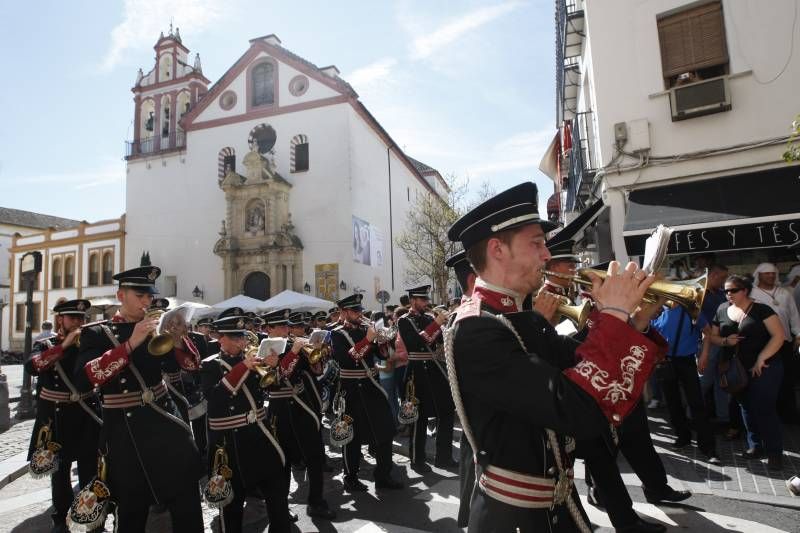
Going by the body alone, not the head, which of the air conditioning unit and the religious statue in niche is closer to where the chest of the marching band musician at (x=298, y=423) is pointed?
the air conditioning unit

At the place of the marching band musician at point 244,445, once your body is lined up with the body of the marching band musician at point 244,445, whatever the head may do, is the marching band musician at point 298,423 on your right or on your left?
on your left

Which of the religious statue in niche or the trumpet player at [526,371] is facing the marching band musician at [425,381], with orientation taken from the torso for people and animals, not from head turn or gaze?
the religious statue in niche

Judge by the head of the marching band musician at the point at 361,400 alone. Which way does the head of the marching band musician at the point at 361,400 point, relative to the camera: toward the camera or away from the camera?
toward the camera

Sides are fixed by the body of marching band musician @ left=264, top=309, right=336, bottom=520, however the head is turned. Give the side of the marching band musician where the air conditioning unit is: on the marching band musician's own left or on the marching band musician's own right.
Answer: on the marching band musician's own left

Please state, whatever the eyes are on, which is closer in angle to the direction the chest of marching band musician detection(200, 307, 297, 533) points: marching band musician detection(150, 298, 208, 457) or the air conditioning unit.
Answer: the air conditioning unit

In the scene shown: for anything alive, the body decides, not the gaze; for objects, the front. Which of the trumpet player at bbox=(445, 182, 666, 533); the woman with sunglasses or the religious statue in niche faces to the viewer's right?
the trumpet player

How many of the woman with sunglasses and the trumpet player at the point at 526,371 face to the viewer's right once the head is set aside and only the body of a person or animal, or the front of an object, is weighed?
1

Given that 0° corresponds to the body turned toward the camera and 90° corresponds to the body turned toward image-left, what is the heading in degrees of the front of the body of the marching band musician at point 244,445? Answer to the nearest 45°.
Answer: approximately 315°

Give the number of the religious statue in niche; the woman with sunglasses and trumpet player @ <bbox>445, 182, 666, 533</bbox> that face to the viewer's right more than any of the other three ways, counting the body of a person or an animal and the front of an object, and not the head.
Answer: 1

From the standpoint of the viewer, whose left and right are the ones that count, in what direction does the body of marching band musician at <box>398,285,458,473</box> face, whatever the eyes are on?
facing the viewer and to the right of the viewer

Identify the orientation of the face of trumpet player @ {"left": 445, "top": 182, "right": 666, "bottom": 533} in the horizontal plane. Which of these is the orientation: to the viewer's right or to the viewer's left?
to the viewer's right

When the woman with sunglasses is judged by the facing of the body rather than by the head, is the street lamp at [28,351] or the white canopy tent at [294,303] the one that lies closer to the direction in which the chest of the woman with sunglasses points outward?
the street lamp

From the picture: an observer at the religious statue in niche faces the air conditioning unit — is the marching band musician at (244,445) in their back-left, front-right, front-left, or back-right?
front-right

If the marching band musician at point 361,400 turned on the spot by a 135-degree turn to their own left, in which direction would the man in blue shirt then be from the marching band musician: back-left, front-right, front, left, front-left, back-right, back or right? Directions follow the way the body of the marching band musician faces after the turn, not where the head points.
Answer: right

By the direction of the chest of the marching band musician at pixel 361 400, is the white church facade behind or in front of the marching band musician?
behind

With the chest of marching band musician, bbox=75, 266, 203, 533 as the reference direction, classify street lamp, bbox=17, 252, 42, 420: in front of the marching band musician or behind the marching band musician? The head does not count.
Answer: behind

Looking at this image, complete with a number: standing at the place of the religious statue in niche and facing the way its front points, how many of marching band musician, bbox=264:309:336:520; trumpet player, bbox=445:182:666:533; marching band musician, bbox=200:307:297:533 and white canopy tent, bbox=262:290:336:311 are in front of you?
4

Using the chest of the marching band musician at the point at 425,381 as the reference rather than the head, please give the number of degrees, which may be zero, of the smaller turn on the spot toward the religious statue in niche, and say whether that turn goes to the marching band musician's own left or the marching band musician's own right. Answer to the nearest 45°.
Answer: approximately 180°

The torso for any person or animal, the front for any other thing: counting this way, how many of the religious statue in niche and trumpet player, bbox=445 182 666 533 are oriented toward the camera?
1

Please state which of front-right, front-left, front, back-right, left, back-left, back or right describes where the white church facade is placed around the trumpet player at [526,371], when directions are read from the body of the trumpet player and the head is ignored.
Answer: back-left

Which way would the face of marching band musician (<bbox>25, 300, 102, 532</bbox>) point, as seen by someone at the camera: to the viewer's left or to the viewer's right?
to the viewer's right
